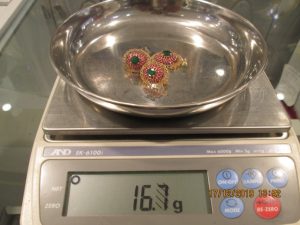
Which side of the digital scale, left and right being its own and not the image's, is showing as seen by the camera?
front
